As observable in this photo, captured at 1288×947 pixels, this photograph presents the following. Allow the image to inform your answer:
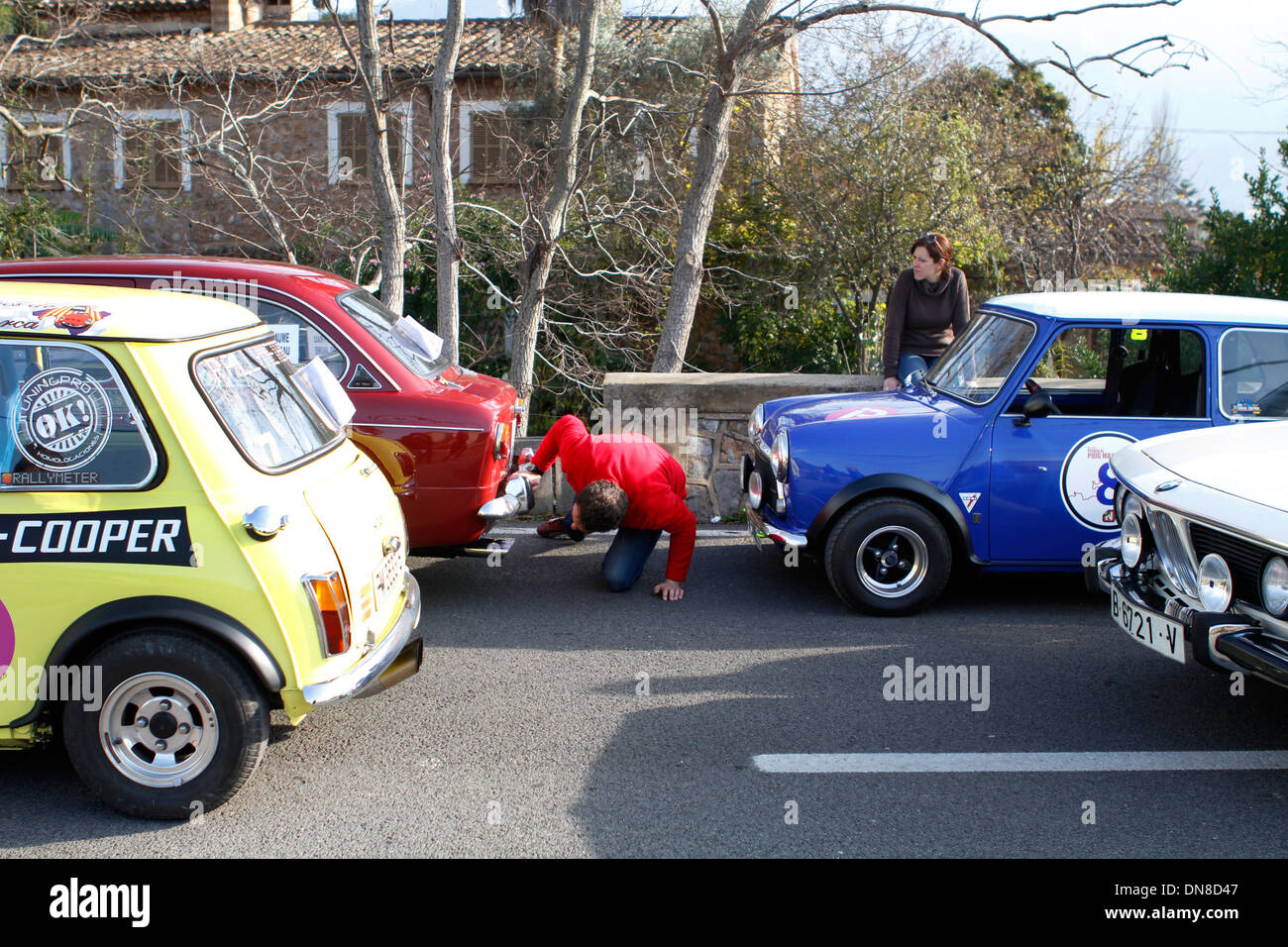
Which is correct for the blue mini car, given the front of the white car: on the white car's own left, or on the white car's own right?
on the white car's own right

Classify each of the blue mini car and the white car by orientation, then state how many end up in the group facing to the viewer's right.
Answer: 0

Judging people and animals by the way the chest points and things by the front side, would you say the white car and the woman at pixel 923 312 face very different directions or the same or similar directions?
same or similar directions

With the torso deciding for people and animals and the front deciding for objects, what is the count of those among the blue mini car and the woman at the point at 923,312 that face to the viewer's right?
0

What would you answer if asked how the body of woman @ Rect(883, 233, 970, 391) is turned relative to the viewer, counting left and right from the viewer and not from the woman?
facing the viewer and to the left of the viewer

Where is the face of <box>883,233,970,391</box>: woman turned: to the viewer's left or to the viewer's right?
to the viewer's left

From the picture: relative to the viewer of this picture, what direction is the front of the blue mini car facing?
facing to the left of the viewer

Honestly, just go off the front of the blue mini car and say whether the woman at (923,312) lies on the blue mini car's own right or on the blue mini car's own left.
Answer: on the blue mini car's own right

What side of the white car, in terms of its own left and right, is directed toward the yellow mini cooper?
front

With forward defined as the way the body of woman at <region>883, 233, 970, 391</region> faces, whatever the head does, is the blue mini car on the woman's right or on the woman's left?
on the woman's left
